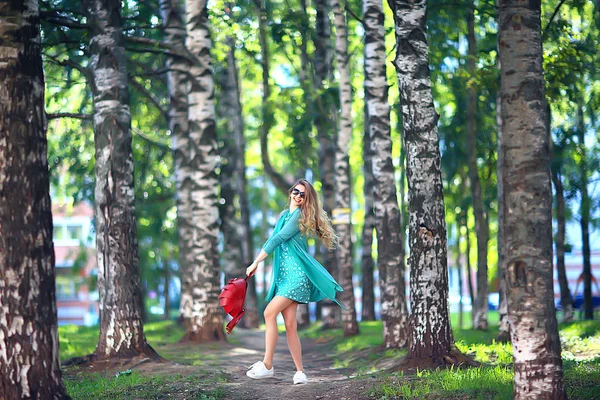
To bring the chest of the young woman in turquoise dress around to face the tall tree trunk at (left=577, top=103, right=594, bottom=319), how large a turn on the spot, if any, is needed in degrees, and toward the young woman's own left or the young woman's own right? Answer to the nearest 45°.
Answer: approximately 180°

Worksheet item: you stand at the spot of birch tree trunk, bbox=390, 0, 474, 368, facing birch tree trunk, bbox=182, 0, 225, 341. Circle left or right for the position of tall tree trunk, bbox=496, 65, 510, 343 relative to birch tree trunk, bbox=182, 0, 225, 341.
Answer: right

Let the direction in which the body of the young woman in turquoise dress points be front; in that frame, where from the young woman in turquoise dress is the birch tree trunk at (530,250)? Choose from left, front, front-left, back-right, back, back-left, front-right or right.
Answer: left

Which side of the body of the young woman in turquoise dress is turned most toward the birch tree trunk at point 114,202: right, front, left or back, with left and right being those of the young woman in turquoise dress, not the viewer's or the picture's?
right

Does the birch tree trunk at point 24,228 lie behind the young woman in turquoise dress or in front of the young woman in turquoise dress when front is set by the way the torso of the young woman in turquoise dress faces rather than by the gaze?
in front

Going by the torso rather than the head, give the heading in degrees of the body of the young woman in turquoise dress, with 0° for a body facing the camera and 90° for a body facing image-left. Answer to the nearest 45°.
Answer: approximately 45°

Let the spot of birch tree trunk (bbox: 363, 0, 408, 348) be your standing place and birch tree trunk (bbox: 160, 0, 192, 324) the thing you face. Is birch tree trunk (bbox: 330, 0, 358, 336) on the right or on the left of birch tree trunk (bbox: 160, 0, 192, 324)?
right

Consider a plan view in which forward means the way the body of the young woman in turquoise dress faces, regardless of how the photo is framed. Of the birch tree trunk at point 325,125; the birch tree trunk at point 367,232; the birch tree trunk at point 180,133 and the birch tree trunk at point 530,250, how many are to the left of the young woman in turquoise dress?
1

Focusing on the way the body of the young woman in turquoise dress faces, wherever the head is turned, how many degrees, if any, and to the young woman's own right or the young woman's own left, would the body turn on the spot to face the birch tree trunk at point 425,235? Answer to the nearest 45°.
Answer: approximately 135° to the young woman's own left

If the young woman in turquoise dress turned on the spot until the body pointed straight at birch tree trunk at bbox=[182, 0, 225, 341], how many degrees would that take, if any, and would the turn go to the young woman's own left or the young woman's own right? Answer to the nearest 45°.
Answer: approximately 135° to the young woman's own right

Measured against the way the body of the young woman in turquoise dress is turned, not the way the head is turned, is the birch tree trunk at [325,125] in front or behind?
behind
